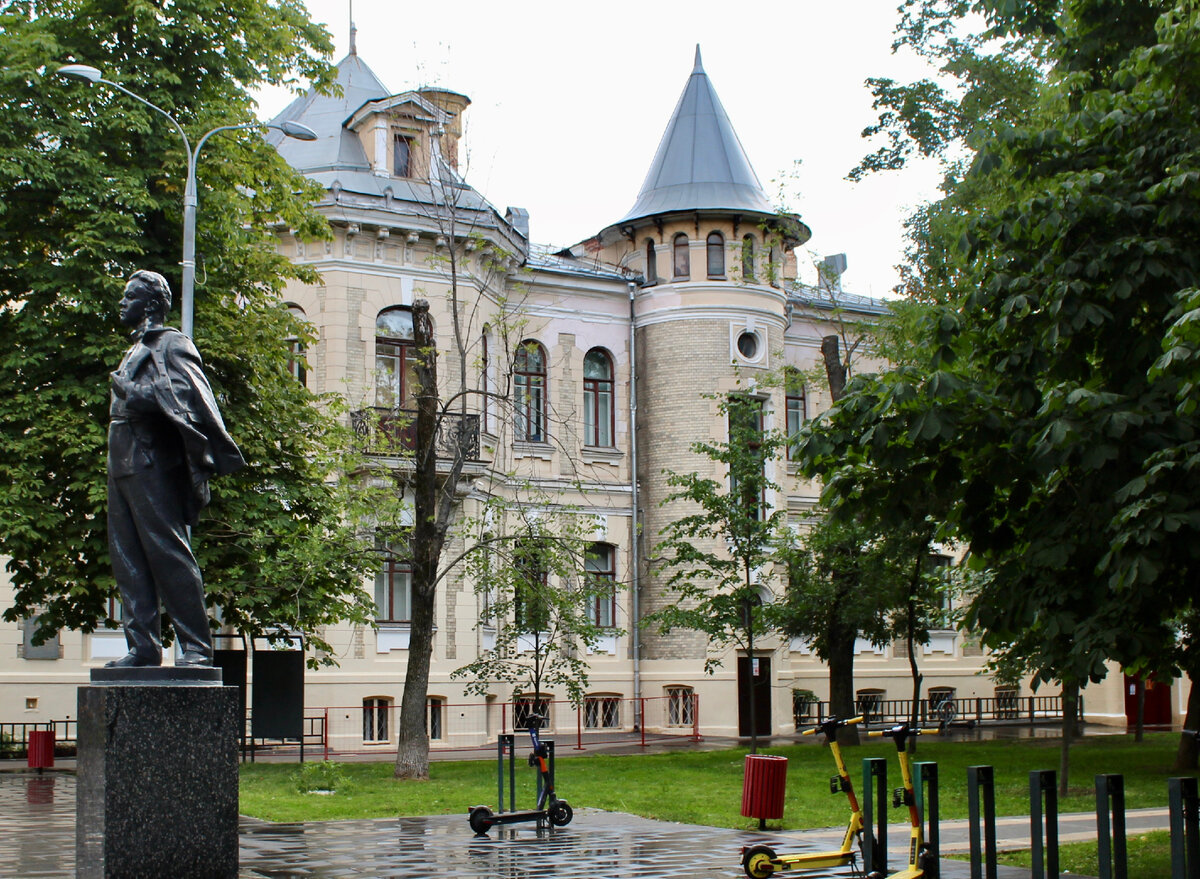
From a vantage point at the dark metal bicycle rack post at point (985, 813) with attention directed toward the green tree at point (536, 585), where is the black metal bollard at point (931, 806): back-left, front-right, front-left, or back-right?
front-left

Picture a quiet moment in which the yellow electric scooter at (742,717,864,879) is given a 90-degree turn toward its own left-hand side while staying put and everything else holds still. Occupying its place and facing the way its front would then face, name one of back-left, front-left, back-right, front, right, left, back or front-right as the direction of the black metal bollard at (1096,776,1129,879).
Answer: back-right

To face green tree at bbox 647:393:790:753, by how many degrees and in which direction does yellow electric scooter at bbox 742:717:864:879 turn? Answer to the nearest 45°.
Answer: approximately 90° to its left

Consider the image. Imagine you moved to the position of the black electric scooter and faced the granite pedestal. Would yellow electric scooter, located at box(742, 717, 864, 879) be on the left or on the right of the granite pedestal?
left

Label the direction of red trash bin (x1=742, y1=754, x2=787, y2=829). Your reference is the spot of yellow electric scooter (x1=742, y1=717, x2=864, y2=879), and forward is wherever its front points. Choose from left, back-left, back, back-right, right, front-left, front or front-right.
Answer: left

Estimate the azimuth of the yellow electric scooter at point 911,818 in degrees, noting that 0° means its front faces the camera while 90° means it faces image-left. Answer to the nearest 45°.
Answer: approximately 225°

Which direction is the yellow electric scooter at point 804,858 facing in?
to the viewer's right

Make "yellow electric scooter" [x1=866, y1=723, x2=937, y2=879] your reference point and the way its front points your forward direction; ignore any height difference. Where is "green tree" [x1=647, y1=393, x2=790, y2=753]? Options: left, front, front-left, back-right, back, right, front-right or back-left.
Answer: front-left
